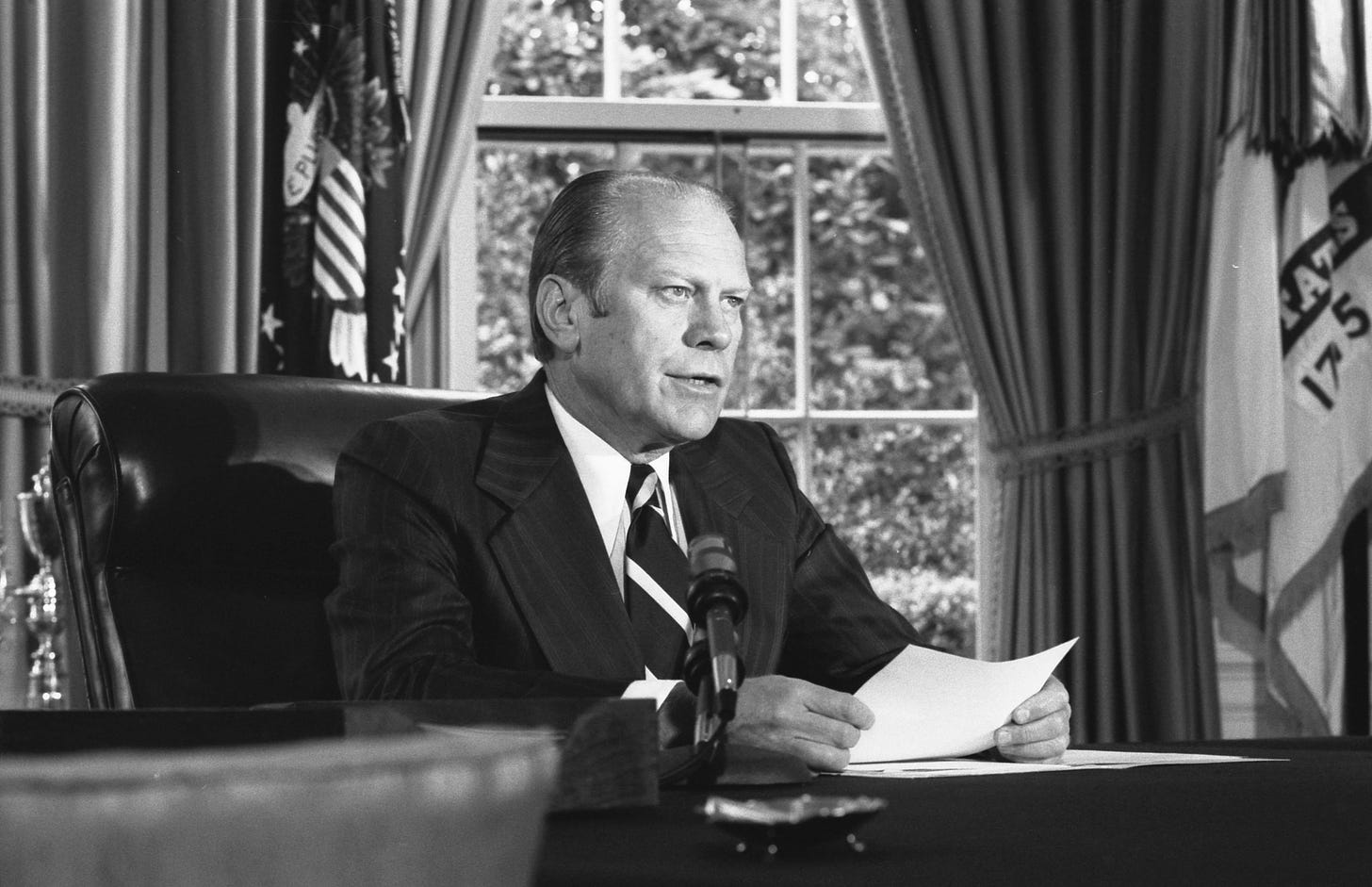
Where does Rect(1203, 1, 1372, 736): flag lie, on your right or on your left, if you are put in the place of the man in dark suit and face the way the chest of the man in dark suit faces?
on your left

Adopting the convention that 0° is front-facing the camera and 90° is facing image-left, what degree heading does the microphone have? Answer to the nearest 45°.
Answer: approximately 180°

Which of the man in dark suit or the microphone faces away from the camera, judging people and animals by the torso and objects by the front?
the microphone

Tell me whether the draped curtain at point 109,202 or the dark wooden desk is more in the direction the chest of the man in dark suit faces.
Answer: the dark wooden desk

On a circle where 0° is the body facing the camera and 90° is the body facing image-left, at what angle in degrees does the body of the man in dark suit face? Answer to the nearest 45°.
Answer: approximately 315°

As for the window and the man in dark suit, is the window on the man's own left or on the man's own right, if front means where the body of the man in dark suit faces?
on the man's own left

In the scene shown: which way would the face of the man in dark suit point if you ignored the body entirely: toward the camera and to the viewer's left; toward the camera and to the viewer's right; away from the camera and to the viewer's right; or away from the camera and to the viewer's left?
toward the camera and to the viewer's right

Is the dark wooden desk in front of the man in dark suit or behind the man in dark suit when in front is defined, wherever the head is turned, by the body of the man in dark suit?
in front

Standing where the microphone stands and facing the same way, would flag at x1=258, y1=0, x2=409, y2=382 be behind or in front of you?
in front

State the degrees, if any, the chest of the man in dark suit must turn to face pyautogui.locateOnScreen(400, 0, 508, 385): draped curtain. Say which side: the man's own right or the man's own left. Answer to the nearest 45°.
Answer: approximately 135° to the man's own left

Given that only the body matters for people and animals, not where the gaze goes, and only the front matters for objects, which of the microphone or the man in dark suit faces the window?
the microphone

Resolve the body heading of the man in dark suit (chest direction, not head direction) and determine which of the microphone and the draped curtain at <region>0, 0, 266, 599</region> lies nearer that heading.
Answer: the microphone
